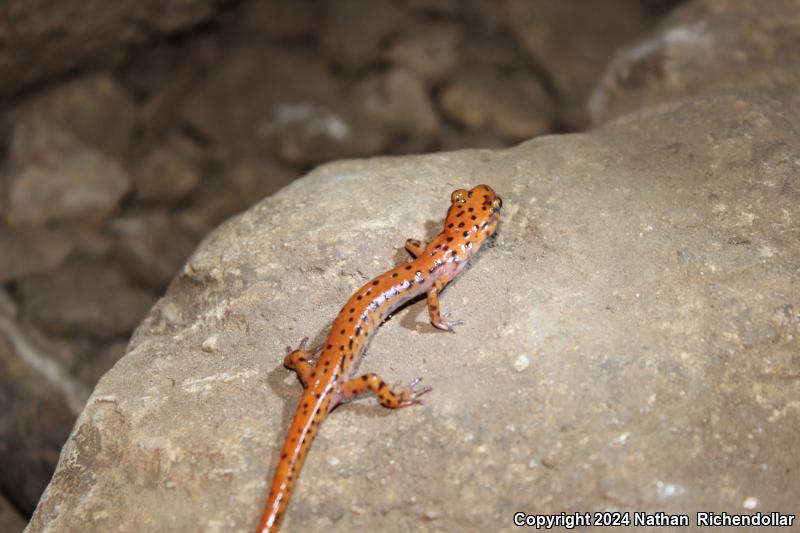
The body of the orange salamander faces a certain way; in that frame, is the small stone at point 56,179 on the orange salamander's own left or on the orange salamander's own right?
on the orange salamander's own left

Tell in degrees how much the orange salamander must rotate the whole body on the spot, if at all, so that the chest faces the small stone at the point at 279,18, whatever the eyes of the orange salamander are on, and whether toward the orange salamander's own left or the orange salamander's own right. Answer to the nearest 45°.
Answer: approximately 45° to the orange salamander's own left

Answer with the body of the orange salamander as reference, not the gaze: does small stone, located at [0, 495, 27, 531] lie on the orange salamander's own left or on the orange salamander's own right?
on the orange salamander's own left

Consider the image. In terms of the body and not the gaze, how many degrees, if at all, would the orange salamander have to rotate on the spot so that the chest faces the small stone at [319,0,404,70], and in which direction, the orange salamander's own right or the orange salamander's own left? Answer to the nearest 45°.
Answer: approximately 45° to the orange salamander's own left

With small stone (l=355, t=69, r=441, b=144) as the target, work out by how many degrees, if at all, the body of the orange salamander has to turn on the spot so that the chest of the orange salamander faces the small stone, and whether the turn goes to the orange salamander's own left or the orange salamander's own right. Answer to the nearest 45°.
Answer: approximately 45° to the orange salamander's own left

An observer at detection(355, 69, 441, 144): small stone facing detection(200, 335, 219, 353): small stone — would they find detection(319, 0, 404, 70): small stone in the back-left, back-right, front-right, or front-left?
back-right

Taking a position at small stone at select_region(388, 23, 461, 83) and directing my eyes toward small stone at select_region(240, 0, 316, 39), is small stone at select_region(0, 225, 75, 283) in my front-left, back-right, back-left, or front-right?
front-left

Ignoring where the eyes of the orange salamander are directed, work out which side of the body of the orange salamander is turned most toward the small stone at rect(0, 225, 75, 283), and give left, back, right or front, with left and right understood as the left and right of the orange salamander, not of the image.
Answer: left

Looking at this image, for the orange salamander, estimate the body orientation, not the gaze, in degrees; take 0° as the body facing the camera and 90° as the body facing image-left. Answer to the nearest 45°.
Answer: approximately 225°

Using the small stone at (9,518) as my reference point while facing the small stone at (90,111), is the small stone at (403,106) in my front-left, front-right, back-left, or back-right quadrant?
front-right
